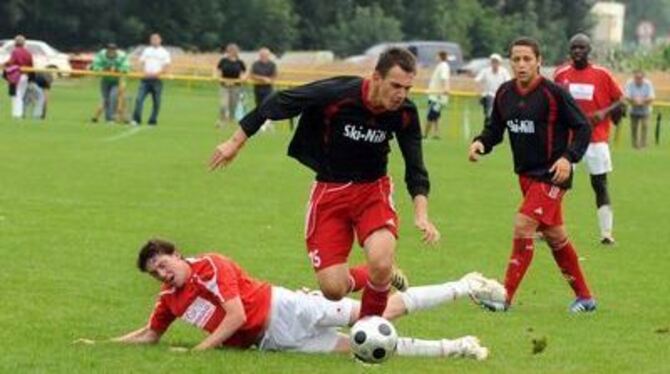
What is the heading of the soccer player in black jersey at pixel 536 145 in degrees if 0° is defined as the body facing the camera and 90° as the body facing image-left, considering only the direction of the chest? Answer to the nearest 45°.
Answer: approximately 45°

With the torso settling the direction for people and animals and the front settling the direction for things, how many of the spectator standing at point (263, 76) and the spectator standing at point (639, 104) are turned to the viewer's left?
0

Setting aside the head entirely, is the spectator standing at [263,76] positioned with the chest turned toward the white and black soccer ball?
yes

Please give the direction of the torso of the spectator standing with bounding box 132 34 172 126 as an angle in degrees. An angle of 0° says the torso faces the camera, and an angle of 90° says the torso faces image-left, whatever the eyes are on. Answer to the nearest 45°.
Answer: approximately 0°

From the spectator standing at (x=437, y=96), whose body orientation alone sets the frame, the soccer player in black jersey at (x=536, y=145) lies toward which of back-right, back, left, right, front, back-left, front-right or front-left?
left

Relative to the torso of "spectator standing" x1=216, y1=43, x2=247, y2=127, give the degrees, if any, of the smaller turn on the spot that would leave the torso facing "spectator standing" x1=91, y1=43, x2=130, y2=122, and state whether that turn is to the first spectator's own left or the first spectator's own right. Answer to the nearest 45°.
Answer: approximately 90° to the first spectator's own right

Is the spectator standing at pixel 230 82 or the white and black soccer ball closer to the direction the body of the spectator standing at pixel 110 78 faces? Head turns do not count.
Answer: the white and black soccer ball
